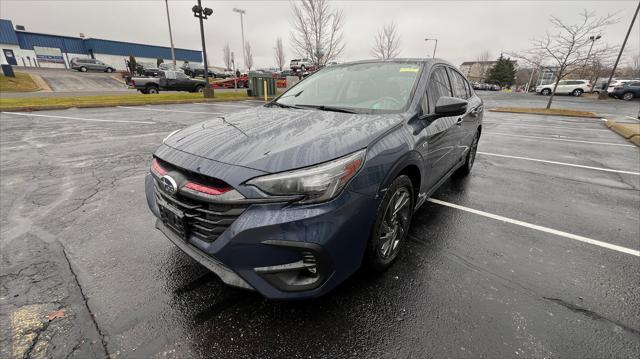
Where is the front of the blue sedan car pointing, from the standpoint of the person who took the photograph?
facing the viewer and to the left of the viewer

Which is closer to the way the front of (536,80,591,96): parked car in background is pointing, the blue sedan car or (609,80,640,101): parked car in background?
the blue sedan car

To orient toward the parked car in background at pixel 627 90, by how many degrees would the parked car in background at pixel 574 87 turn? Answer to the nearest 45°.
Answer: approximately 135° to its left

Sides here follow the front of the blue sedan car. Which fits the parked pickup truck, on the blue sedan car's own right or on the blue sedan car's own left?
on the blue sedan car's own right

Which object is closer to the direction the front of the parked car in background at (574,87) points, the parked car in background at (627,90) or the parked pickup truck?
the parked pickup truck

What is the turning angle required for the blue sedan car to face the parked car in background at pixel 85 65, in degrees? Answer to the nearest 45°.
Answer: approximately 90° to its right

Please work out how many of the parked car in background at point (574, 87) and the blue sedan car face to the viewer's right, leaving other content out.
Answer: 0

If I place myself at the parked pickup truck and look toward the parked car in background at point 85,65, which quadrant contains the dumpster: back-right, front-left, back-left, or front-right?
back-right

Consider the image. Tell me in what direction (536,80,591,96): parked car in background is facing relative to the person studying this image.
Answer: facing to the left of the viewer

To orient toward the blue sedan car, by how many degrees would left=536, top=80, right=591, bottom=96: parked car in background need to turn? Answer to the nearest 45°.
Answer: approximately 90° to its left

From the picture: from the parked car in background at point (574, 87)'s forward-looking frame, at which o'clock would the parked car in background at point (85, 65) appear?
the parked car in background at point (85, 65) is roughly at 11 o'clock from the parked car in background at point (574, 87).
